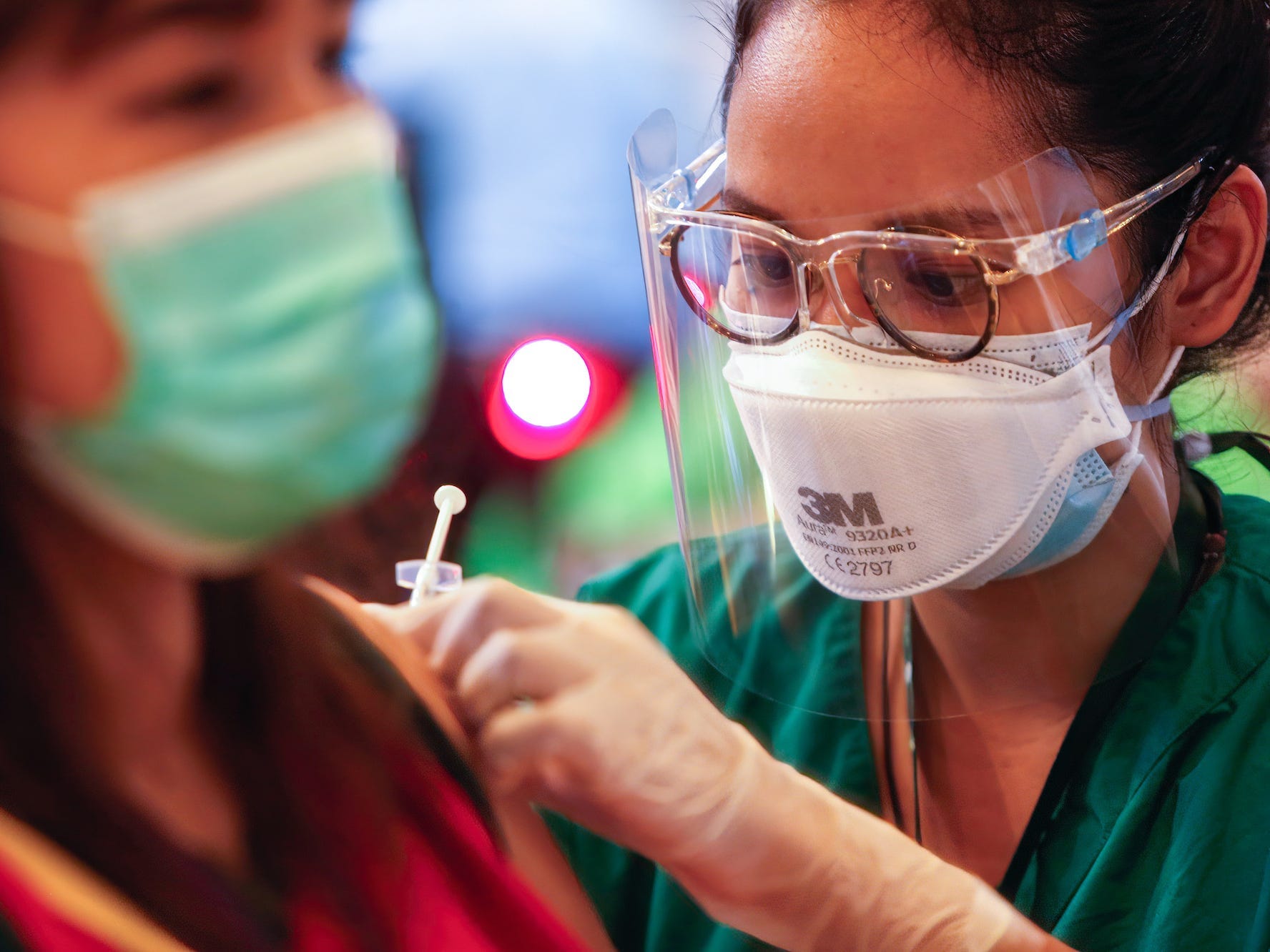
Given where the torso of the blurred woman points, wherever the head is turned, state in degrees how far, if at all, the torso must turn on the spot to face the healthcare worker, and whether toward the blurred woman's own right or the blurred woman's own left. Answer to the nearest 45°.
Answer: approximately 90° to the blurred woman's own left

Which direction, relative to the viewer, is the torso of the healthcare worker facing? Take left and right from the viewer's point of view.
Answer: facing the viewer and to the left of the viewer

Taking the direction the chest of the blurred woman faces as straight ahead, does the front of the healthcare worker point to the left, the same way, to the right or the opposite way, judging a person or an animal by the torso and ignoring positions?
to the right

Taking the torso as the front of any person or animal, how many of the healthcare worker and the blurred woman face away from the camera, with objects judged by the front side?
0

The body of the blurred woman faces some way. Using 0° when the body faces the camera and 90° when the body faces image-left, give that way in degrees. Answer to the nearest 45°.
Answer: approximately 315°

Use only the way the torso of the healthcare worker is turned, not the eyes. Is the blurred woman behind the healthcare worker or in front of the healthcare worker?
in front

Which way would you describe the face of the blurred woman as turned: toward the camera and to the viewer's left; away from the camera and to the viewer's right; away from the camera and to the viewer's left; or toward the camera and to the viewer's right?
toward the camera and to the viewer's right
